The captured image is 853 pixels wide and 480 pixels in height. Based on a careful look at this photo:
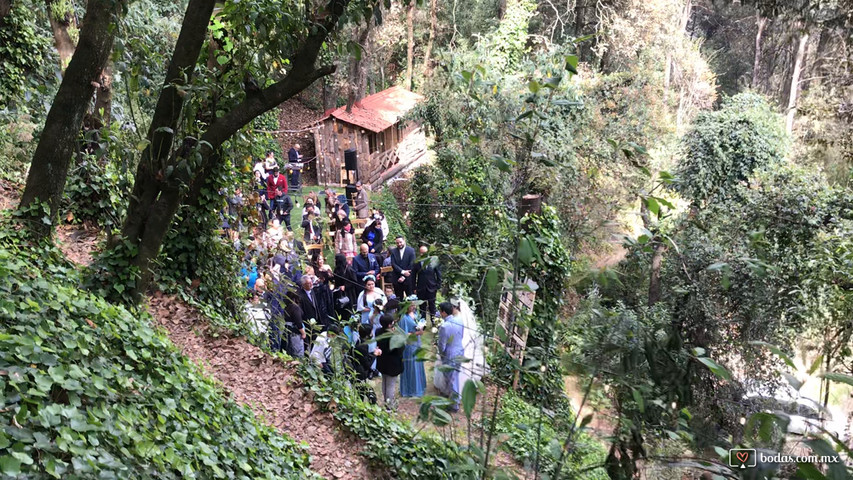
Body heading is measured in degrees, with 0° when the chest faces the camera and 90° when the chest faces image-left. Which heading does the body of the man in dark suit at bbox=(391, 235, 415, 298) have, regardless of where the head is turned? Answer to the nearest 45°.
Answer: approximately 0°

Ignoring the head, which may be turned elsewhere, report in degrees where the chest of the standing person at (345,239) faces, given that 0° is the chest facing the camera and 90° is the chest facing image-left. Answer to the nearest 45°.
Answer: approximately 315°

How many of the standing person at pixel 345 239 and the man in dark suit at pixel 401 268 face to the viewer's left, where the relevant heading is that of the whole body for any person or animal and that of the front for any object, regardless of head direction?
0

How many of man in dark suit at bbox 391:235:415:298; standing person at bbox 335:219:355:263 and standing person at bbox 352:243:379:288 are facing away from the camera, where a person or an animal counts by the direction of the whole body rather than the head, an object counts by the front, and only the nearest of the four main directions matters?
0

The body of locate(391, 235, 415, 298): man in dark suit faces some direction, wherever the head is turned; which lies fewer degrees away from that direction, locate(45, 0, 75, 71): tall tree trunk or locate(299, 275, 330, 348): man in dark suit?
the man in dark suit

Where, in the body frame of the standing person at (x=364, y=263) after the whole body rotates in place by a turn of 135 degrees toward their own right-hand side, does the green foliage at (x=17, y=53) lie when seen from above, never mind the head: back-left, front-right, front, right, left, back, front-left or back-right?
front

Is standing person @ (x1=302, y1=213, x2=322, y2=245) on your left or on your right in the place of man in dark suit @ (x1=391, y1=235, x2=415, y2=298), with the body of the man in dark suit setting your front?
on your right

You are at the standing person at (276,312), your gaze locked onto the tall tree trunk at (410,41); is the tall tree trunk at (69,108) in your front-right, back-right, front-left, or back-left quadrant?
back-left

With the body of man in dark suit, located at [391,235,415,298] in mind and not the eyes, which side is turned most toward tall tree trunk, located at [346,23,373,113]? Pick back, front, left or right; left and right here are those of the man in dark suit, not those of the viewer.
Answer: back

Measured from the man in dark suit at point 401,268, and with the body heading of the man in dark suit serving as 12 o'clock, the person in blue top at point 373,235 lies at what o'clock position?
The person in blue top is roughly at 5 o'clock from the man in dark suit.

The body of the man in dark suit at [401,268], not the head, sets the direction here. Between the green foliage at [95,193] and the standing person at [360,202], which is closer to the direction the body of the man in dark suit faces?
the green foliage

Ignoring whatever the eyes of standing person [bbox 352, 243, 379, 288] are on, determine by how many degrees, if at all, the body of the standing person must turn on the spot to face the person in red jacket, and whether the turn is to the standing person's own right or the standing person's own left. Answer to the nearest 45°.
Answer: approximately 180°

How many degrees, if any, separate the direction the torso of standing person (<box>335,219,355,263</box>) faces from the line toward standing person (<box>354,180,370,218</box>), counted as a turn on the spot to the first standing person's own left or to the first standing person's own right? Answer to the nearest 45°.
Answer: approximately 135° to the first standing person's own left

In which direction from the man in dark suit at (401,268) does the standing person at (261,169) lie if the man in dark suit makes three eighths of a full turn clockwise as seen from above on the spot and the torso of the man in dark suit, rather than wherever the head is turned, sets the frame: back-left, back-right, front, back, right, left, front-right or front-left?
front

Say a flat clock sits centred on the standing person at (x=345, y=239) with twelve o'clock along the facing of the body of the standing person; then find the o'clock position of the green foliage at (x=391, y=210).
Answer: The green foliage is roughly at 8 o'clock from the standing person.

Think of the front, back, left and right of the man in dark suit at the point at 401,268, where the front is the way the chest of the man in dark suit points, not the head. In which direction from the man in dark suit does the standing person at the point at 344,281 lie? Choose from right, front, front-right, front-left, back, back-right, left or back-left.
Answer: front-right

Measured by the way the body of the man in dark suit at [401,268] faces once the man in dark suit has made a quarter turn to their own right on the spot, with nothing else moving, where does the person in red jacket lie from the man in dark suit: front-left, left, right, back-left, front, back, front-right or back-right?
front-right

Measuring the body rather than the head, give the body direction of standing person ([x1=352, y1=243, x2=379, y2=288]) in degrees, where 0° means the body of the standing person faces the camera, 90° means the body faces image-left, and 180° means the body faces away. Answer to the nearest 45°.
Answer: approximately 315°

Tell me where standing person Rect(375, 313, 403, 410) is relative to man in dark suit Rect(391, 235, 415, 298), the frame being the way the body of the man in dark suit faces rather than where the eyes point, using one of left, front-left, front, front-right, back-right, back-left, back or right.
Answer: front
